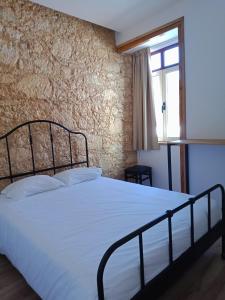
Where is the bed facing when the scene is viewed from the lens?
facing the viewer and to the right of the viewer

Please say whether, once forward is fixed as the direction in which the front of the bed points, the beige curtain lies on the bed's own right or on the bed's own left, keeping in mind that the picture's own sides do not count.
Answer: on the bed's own left

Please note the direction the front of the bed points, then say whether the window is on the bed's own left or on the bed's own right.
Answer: on the bed's own left
